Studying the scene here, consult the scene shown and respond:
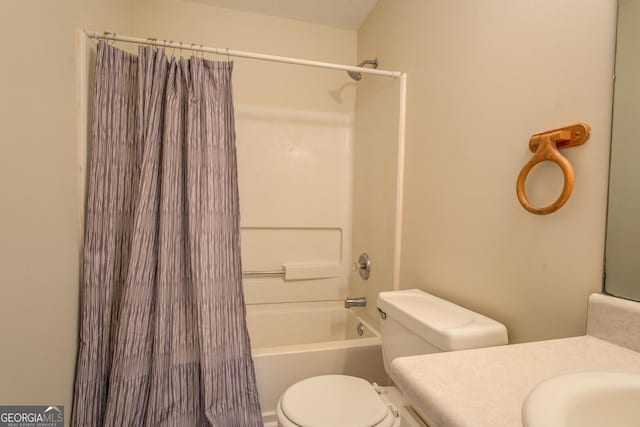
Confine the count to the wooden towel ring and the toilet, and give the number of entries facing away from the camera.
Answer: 0

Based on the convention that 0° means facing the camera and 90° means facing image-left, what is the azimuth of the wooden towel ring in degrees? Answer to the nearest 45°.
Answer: approximately 45°

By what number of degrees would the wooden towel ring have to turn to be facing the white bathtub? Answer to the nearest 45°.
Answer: approximately 45° to its right
